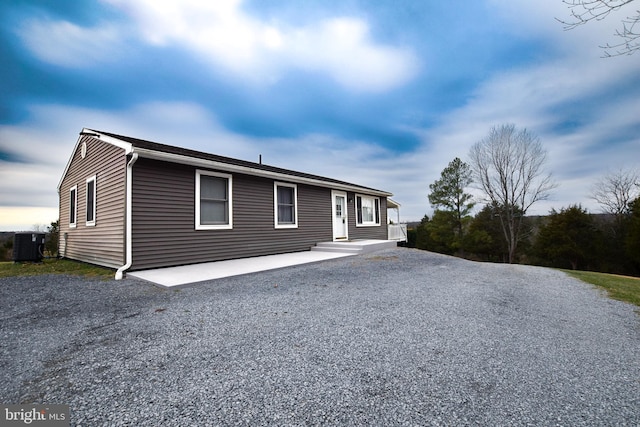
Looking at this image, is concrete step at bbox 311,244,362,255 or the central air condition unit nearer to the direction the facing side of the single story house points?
the concrete step

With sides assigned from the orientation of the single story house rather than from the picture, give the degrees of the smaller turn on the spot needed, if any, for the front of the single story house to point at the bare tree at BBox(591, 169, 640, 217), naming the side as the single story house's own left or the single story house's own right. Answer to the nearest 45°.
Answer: approximately 45° to the single story house's own left

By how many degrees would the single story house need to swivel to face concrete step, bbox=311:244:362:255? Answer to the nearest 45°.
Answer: approximately 45° to its left

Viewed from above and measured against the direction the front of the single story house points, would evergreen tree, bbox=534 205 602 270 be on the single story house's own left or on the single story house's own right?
on the single story house's own left

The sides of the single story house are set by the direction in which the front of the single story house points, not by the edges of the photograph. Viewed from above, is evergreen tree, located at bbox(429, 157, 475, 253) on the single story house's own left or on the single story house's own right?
on the single story house's own left

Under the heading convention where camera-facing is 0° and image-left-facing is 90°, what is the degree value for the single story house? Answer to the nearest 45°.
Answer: approximately 315°
